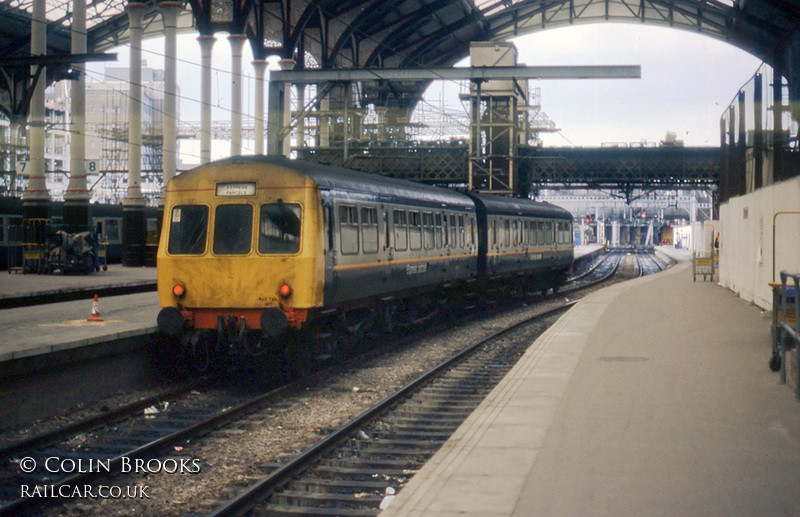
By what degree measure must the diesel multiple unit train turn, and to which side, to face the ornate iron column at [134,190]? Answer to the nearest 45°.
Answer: approximately 135° to its right

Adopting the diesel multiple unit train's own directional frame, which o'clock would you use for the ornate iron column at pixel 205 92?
The ornate iron column is roughly at 4 o'clock from the diesel multiple unit train.

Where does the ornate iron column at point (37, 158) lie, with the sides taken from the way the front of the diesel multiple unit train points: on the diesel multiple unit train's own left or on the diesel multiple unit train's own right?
on the diesel multiple unit train's own right

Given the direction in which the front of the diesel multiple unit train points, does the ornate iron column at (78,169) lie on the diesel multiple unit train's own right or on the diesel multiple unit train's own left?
on the diesel multiple unit train's own right

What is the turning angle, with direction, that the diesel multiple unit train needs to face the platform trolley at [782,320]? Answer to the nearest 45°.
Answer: approximately 45° to its left

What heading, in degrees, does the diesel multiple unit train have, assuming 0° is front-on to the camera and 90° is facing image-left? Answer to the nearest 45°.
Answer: approximately 45°
